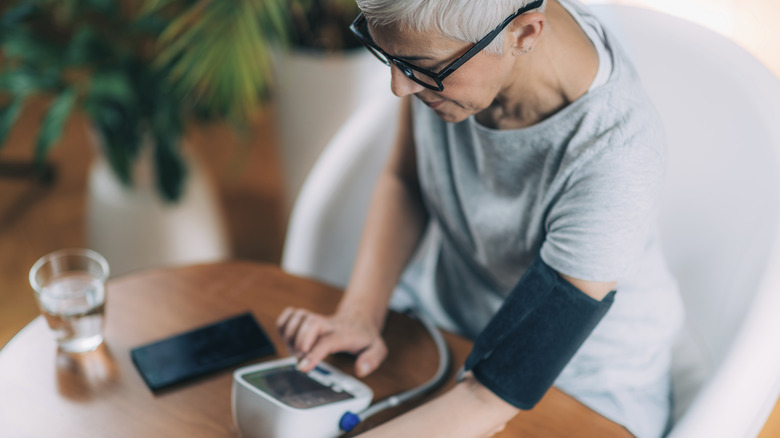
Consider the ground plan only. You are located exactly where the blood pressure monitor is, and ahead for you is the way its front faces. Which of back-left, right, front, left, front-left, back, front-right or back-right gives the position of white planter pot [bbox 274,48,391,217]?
front-left

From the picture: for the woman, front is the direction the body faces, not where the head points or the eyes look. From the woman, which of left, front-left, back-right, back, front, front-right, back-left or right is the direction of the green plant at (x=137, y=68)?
right

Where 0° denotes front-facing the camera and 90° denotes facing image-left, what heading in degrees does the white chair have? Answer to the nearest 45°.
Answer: approximately 45°

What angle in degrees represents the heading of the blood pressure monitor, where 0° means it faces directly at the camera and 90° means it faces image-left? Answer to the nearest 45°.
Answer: approximately 225°

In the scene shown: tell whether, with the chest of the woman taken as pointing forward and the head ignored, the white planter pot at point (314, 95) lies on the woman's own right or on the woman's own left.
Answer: on the woman's own right

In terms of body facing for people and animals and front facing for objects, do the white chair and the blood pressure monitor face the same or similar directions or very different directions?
very different directions

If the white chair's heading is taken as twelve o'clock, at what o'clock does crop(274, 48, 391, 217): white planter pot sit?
The white planter pot is roughly at 3 o'clock from the white chair.

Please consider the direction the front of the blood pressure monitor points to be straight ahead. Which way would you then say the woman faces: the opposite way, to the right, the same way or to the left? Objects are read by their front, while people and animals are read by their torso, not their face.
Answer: the opposite way
